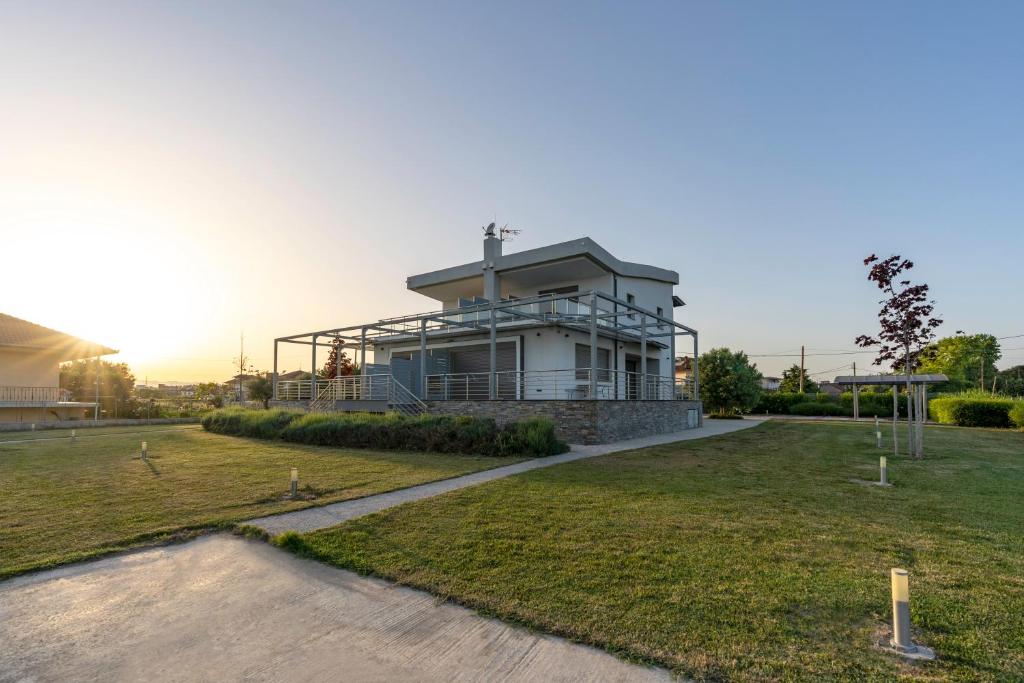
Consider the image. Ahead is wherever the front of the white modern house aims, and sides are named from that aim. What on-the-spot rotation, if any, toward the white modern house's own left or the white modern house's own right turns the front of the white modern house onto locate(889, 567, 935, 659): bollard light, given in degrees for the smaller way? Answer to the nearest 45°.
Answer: approximately 45° to the white modern house's own left

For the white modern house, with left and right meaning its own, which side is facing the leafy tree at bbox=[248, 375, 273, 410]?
right

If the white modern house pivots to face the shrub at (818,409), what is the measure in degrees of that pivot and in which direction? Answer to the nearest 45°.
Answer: approximately 180°

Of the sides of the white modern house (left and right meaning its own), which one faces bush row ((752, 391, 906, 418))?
back

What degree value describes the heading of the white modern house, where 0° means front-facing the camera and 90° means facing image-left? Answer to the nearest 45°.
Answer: approximately 45°

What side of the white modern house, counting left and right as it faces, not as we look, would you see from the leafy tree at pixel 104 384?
right

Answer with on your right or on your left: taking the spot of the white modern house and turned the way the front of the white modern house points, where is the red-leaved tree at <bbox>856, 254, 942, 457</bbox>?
on your left

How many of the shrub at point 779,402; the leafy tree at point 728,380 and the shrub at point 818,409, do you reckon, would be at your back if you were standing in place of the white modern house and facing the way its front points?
3

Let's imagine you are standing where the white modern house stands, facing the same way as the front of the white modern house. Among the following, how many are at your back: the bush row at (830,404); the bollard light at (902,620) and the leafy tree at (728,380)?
2

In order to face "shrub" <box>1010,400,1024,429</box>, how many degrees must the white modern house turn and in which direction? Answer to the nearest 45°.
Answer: approximately 135° to its left
